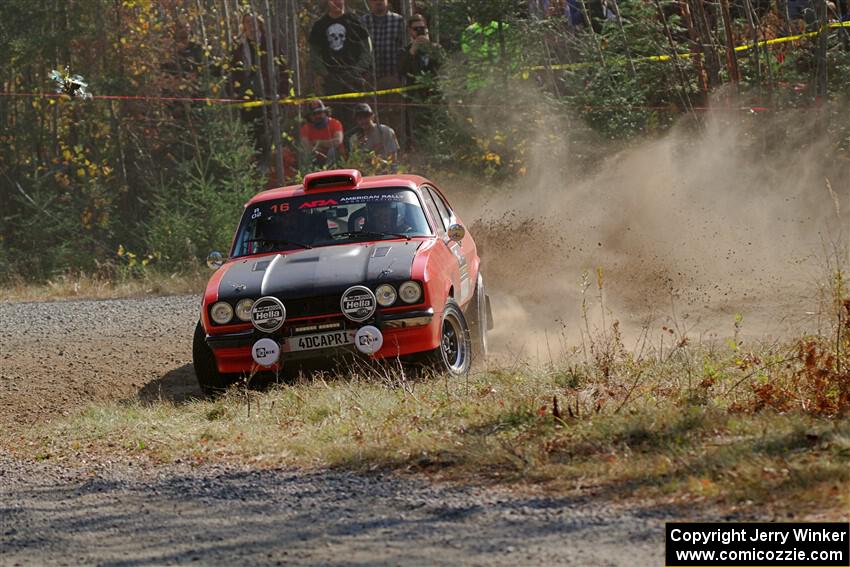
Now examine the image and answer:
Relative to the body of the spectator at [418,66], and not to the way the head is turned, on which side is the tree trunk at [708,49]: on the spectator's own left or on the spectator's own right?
on the spectator's own left

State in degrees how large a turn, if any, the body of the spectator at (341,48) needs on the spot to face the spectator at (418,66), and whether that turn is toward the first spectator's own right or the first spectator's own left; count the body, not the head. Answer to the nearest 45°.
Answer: approximately 90° to the first spectator's own left

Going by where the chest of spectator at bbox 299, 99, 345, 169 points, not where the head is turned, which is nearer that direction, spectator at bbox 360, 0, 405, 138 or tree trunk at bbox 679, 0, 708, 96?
the tree trunk

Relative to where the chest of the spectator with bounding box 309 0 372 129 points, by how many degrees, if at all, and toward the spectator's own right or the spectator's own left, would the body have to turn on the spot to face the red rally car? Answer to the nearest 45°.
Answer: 0° — they already face it

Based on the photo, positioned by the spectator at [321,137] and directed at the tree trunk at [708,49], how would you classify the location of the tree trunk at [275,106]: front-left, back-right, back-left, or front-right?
back-left

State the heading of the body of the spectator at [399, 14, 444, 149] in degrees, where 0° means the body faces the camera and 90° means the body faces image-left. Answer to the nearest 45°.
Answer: approximately 0°
